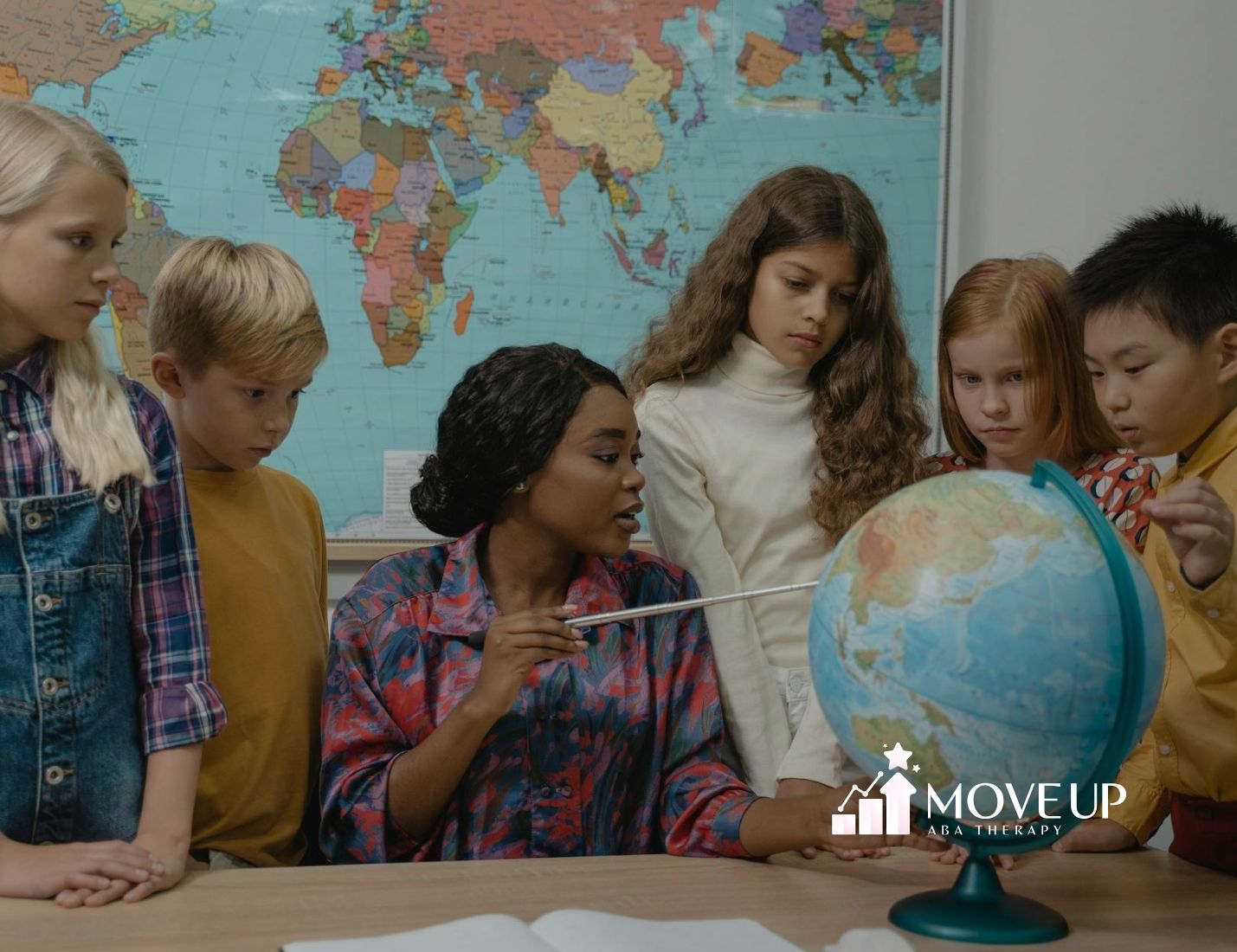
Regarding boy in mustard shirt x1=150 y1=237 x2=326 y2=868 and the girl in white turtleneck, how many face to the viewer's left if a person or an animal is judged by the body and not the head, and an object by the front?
0

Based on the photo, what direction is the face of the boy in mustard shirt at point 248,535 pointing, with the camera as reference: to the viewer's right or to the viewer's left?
to the viewer's right

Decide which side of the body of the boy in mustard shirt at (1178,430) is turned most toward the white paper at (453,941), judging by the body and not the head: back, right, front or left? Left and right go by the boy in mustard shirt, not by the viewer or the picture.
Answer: front

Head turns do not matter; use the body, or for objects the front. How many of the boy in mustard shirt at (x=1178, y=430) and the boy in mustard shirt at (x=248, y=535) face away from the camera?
0

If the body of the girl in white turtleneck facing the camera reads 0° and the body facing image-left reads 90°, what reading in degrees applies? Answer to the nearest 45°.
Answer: approximately 315°

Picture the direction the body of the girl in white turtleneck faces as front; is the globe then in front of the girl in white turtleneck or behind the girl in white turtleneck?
in front

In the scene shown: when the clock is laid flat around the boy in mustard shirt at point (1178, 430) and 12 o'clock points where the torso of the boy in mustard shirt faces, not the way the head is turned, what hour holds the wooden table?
The wooden table is roughly at 12 o'clock from the boy in mustard shirt.

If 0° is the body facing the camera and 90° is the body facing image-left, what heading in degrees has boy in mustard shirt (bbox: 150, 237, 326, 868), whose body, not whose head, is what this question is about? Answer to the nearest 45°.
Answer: approximately 315°

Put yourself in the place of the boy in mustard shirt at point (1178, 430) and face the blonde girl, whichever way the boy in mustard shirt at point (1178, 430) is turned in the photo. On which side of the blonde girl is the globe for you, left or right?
left

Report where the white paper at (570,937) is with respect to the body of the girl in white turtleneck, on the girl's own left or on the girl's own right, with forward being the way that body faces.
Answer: on the girl's own right

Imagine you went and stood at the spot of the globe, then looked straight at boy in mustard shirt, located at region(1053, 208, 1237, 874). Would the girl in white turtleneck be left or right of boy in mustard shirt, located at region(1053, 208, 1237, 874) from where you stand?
left

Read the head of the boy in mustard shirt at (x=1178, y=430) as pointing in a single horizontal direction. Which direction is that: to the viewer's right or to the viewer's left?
to the viewer's left

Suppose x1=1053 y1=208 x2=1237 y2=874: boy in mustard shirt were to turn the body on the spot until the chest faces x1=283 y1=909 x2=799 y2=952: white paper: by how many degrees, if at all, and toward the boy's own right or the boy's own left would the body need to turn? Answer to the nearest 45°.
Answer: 0° — they already face it
